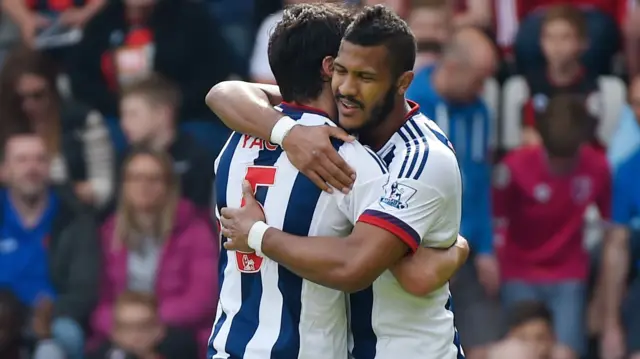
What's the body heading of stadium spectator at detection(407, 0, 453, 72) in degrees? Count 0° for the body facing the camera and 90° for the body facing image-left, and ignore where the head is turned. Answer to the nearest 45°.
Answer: approximately 0°

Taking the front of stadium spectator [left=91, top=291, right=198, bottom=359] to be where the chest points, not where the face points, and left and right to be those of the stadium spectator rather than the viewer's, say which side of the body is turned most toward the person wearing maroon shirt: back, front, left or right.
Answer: left

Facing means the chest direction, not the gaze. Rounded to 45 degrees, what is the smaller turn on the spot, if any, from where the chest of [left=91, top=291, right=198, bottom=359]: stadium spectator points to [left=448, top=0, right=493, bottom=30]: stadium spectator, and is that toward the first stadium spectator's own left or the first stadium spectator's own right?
approximately 90° to the first stadium spectator's own left

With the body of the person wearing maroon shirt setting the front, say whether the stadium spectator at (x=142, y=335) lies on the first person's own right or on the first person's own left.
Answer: on the first person's own right
